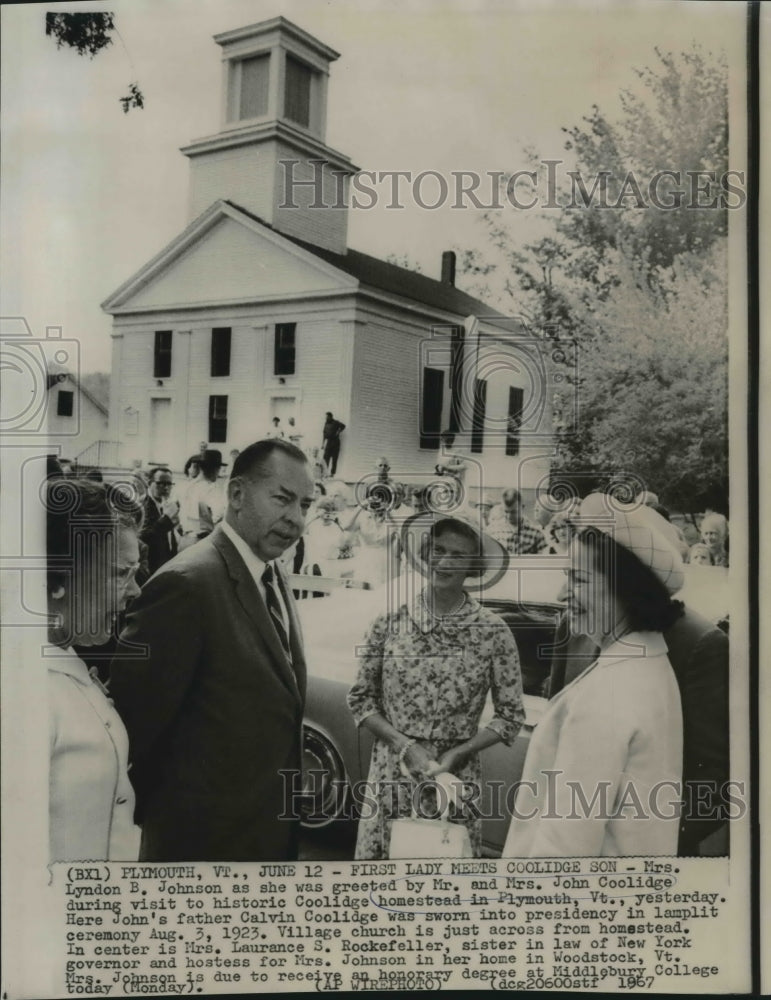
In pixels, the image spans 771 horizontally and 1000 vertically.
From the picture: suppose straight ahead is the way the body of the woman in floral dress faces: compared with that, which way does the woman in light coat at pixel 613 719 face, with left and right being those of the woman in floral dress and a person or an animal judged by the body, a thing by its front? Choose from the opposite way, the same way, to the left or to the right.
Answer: to the right

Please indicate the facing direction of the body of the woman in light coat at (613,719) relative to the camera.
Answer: to the viewer's left

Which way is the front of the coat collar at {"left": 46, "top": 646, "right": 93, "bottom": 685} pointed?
to the viewer's right

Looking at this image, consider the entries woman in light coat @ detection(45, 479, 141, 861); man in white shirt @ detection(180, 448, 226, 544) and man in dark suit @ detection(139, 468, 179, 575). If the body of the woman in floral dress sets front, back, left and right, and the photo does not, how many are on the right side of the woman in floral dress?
3

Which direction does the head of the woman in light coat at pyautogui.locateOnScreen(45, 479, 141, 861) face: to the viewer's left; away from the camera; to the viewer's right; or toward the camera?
to the viewer's right

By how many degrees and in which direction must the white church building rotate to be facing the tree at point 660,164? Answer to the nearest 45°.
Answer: approximately 135° to its left

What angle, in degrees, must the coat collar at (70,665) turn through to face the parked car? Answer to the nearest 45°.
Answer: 0° — it already faces it
